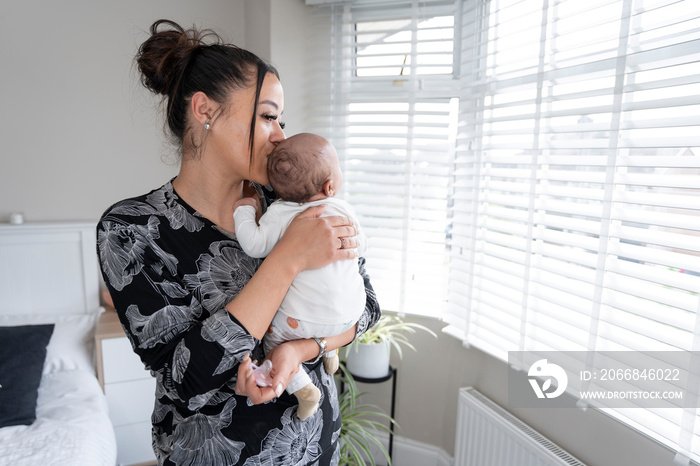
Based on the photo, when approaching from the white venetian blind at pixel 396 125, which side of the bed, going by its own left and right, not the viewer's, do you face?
left

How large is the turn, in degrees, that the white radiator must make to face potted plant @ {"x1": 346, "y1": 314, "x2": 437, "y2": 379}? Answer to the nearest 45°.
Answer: approximately 45° to its right

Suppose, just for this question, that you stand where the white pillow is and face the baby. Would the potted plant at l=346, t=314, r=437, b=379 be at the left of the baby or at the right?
left

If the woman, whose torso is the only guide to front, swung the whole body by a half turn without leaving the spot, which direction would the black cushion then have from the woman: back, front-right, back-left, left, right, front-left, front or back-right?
front

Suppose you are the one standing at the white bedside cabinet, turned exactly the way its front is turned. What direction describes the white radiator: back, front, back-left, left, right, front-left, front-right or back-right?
front-left

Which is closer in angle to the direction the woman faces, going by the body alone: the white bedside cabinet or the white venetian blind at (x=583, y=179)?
the white venetian blind

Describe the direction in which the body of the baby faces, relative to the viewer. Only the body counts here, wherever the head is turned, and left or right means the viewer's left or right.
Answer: facing away from the viewer

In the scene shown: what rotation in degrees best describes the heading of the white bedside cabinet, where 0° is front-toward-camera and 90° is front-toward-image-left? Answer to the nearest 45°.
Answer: approximately 0°

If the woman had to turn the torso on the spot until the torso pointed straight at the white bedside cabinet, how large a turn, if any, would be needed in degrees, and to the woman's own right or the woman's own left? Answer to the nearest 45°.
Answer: approximately 135° to the woman's own left

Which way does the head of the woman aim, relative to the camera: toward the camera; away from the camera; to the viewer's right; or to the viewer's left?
to the viewer's right

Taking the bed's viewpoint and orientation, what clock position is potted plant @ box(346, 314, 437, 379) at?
The potted plant is roughly at 10 o'clock from the bed.
